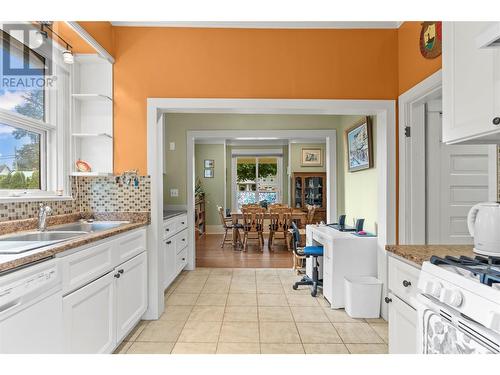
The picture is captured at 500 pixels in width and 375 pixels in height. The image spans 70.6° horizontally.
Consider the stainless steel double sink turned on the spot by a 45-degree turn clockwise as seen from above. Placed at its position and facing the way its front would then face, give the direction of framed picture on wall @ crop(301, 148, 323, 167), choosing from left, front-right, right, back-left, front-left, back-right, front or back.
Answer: back-left

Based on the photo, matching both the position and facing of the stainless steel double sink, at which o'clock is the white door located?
The white door is roughly at 11 o'clock from the stainless steel double sink.

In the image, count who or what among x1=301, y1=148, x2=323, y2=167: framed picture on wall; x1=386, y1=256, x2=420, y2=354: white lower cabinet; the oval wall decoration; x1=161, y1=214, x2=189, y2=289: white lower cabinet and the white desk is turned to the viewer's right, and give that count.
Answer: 1

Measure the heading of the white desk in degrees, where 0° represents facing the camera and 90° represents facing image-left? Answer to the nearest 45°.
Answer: approximately 90°

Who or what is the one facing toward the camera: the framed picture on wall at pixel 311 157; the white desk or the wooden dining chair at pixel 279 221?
the framed picture on wall

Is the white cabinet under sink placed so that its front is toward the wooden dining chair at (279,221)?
no

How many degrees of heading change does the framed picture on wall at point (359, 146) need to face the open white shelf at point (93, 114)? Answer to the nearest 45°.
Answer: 0° — it already faces it

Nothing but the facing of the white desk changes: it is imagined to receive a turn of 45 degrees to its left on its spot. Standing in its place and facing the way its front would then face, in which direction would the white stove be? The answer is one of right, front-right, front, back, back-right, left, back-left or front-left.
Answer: front-left

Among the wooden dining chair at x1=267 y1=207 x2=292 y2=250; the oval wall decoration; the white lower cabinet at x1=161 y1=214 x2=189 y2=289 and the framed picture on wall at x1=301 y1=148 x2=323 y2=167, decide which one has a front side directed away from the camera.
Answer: the wooden dining chair

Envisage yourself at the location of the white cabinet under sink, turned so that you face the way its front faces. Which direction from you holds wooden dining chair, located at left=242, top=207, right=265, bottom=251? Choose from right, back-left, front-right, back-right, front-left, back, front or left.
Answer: left

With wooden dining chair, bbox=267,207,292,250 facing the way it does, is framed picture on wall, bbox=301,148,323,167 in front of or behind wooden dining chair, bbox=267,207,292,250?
in front

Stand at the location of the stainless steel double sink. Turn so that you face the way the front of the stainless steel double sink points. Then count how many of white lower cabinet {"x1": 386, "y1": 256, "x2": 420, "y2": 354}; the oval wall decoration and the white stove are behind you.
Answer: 0

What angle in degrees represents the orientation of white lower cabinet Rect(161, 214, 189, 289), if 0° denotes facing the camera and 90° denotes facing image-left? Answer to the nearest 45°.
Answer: approximately 270°

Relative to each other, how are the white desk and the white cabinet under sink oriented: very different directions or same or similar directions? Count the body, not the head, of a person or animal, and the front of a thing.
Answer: very different directions

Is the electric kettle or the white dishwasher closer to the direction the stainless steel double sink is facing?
the electric kettle

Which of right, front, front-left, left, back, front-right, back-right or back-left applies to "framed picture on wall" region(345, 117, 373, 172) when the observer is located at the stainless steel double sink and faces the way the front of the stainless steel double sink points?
front-left
